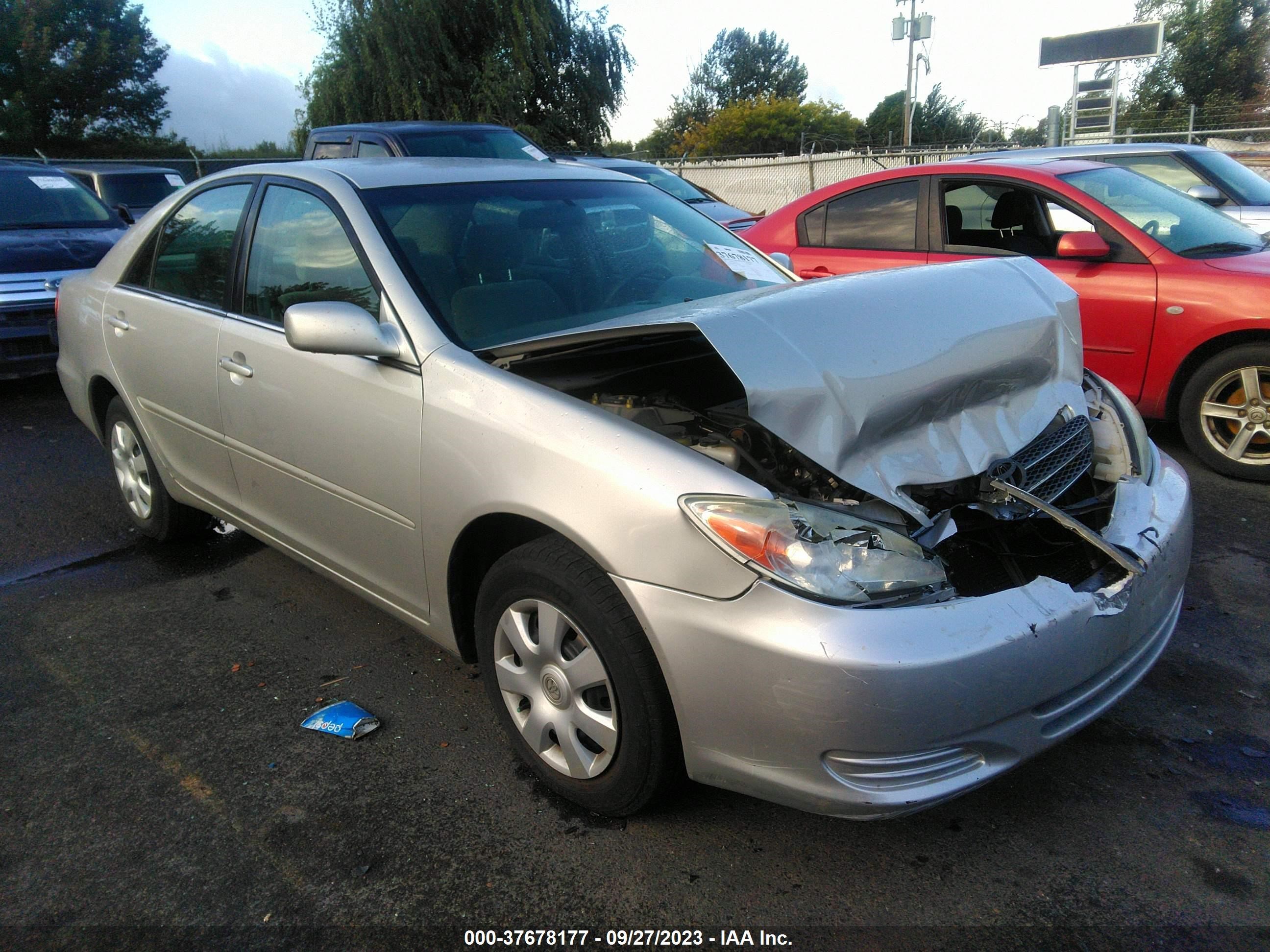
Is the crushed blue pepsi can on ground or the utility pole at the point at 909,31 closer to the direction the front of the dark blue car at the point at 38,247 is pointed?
the crushed blue pepsi can on ground

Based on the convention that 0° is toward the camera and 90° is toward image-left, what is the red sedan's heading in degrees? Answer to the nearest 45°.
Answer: approximately 315°

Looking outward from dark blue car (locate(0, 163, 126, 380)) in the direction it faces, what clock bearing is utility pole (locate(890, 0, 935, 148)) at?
The utility pole is roughly at 8 o'clock from the dark blue car.

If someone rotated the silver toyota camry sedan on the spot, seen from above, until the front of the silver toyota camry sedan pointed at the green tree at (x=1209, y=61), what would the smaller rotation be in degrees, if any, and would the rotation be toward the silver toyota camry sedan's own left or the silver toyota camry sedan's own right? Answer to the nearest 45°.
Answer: approximately 90° to the silver toyota camry sedan's own left

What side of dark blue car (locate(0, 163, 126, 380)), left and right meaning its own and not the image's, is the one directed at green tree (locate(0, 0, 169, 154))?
back

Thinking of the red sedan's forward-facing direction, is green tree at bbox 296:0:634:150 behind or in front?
behind

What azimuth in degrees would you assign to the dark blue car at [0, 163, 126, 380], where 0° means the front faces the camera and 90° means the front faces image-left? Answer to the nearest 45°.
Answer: approximately 0°

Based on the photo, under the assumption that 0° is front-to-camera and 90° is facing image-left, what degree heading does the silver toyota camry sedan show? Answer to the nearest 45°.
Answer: approximately 315°

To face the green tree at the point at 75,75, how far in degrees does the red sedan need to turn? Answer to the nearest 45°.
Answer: approximately 180°

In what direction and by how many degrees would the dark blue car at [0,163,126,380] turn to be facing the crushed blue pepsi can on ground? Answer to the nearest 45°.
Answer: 0° — it already faces it

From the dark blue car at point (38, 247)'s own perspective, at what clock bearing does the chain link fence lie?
The chain link fence is roughly at 8 o'clock from the dark blue car.
